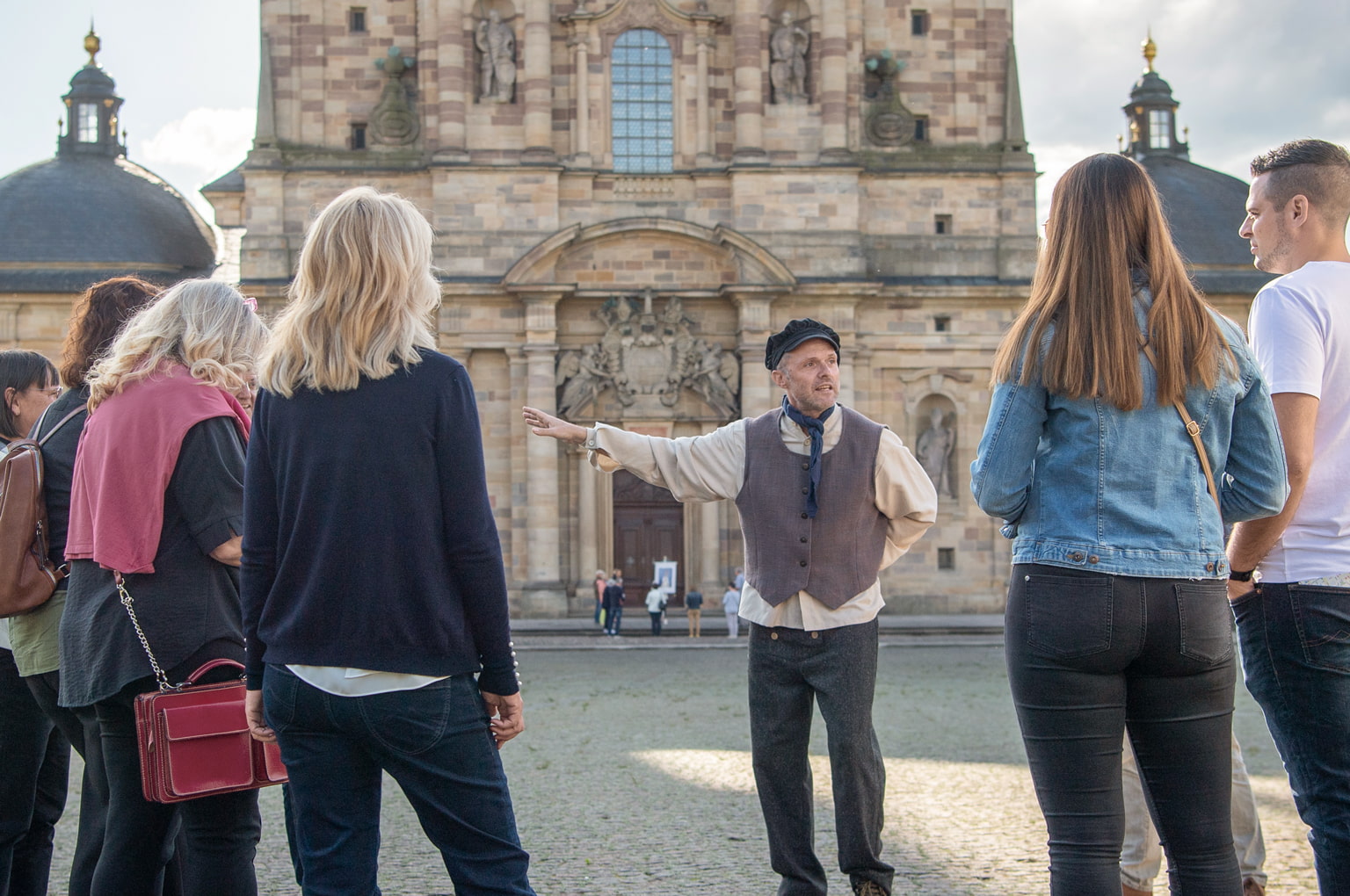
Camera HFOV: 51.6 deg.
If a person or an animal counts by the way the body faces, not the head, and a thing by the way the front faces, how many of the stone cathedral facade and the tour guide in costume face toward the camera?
2

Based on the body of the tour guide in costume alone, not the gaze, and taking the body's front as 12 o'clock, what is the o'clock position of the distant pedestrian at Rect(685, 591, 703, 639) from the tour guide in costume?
The distant pedestrian is roughly at 6 o'clock from the tour guide in costume.

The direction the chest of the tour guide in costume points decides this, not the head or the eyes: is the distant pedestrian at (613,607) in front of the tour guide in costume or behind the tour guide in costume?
behind

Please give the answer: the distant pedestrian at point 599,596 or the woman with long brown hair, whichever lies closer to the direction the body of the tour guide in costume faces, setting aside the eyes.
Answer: the woman with long brown hair

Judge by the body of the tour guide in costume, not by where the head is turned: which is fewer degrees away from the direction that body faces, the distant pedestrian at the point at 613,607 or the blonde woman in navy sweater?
the blonde woman in navy sweater

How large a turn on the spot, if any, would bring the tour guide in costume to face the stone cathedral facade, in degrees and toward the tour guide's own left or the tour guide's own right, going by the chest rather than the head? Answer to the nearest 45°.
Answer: approximately 180°

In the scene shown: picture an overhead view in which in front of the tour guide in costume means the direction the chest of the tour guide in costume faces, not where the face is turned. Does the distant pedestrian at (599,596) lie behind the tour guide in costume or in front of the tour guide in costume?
behind

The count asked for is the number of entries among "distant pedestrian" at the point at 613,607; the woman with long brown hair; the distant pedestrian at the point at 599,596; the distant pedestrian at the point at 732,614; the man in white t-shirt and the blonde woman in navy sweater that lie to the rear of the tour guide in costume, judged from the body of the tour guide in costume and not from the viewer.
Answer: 3

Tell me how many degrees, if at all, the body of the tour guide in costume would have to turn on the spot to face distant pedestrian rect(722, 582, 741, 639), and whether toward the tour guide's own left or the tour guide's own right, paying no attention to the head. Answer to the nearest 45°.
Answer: approximately 180°

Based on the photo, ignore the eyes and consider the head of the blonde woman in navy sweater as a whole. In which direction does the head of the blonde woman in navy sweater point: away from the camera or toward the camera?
away from the camera

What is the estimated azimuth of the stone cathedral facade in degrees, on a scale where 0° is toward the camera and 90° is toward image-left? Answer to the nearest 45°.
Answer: approximately 0°

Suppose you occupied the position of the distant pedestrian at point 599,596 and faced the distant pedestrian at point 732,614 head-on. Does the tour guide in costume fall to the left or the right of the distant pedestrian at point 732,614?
right

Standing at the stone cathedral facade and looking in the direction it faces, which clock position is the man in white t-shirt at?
The man in white t-shirt is roughly at 12 o'clock from the stone cathedral facade.
